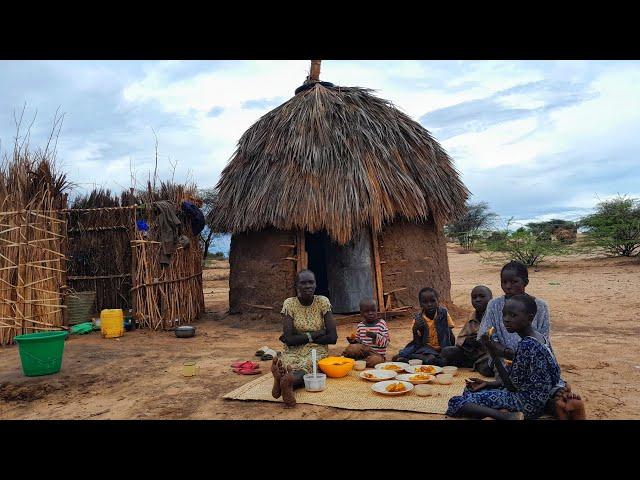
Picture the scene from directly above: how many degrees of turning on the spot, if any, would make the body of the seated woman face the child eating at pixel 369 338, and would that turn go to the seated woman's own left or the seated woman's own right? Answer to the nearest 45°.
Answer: approximately 135° to the seated woman's own left

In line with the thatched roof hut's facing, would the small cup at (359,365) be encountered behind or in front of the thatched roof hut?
in front

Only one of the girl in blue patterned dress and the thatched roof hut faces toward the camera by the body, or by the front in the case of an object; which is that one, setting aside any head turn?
the thatched roof hut

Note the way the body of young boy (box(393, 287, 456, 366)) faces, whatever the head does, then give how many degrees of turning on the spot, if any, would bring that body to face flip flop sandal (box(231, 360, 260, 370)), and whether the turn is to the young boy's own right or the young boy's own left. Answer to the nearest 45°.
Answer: approximately 90° to the young boy's own right

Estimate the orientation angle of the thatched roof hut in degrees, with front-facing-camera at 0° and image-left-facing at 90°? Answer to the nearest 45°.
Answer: approximately 0°

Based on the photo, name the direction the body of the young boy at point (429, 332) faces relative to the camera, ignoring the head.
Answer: toward the camera

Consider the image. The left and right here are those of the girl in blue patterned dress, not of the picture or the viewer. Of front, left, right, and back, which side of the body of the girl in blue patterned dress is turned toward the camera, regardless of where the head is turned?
left

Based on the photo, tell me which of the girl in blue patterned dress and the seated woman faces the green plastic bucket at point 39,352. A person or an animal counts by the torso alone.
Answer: the girl in blue patterned dress

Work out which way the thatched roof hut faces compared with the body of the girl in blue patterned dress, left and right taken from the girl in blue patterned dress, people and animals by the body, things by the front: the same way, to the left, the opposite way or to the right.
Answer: to the left

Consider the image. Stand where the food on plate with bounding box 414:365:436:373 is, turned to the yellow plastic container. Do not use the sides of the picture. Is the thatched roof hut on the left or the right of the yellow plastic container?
right

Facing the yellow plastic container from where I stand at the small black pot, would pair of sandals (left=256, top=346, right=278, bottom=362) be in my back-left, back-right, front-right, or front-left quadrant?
back-left

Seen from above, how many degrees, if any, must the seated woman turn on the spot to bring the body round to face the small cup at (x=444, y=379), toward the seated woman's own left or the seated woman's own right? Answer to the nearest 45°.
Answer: approximately 90° to the seated woman's own left

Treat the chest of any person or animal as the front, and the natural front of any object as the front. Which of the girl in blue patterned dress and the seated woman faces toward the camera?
the seated woman

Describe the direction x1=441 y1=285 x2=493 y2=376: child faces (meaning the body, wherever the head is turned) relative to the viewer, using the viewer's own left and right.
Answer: facing the viewer and to the left of the viewer

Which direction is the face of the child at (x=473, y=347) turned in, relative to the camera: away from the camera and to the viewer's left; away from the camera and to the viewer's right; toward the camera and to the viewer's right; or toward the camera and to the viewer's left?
toward the camera and to the viewer's left
